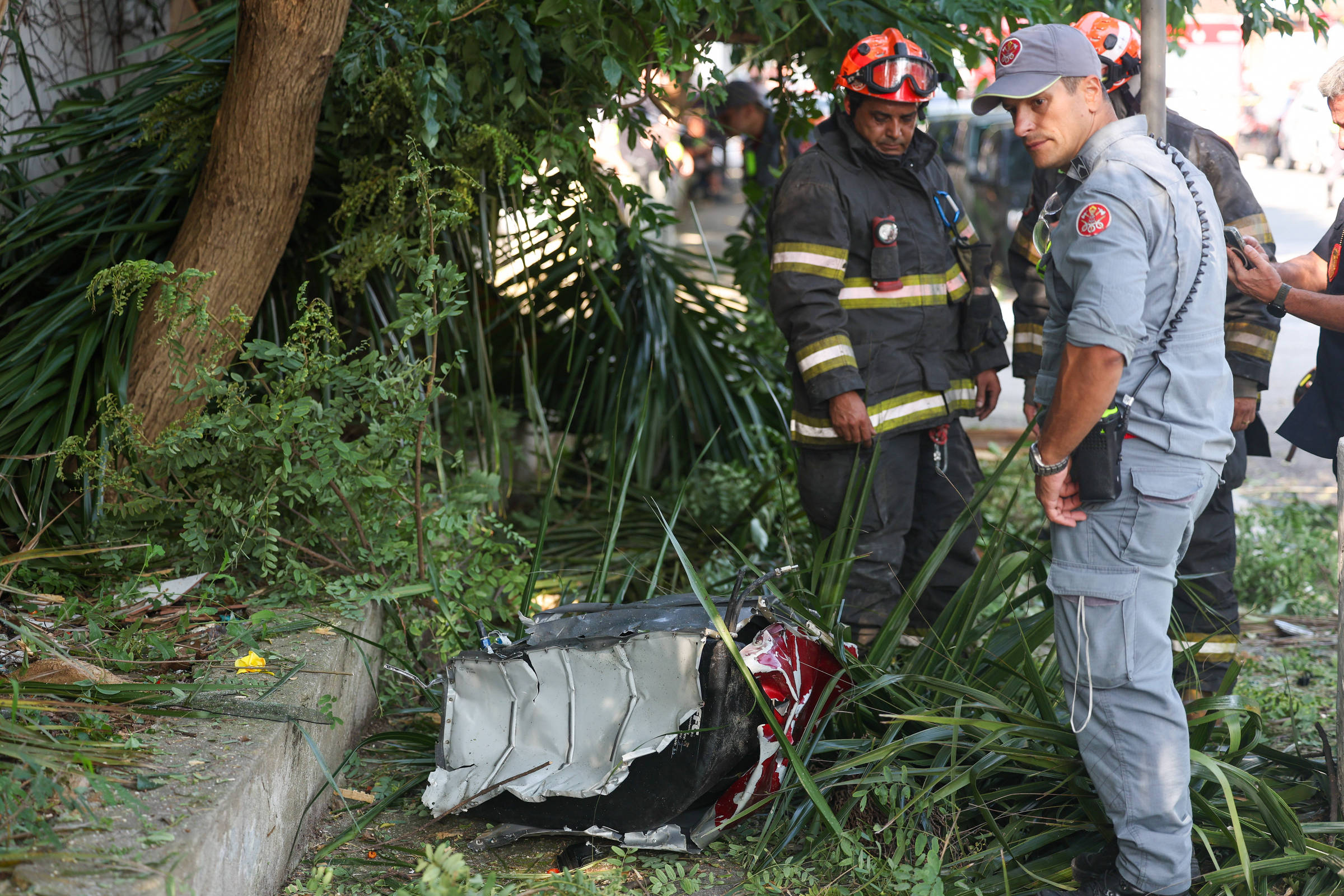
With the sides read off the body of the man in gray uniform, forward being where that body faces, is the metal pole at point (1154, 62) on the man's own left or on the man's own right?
on the man's own right

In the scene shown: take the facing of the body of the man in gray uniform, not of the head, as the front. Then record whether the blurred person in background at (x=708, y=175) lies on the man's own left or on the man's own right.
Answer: on the man's own right

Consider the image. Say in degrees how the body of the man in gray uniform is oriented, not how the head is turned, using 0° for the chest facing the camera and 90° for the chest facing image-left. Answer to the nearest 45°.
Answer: approximately 90°

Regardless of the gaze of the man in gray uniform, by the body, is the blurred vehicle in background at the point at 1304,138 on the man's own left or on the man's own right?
on the man's own right

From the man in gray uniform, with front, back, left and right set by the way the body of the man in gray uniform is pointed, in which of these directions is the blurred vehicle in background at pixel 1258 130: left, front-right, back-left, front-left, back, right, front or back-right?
right
